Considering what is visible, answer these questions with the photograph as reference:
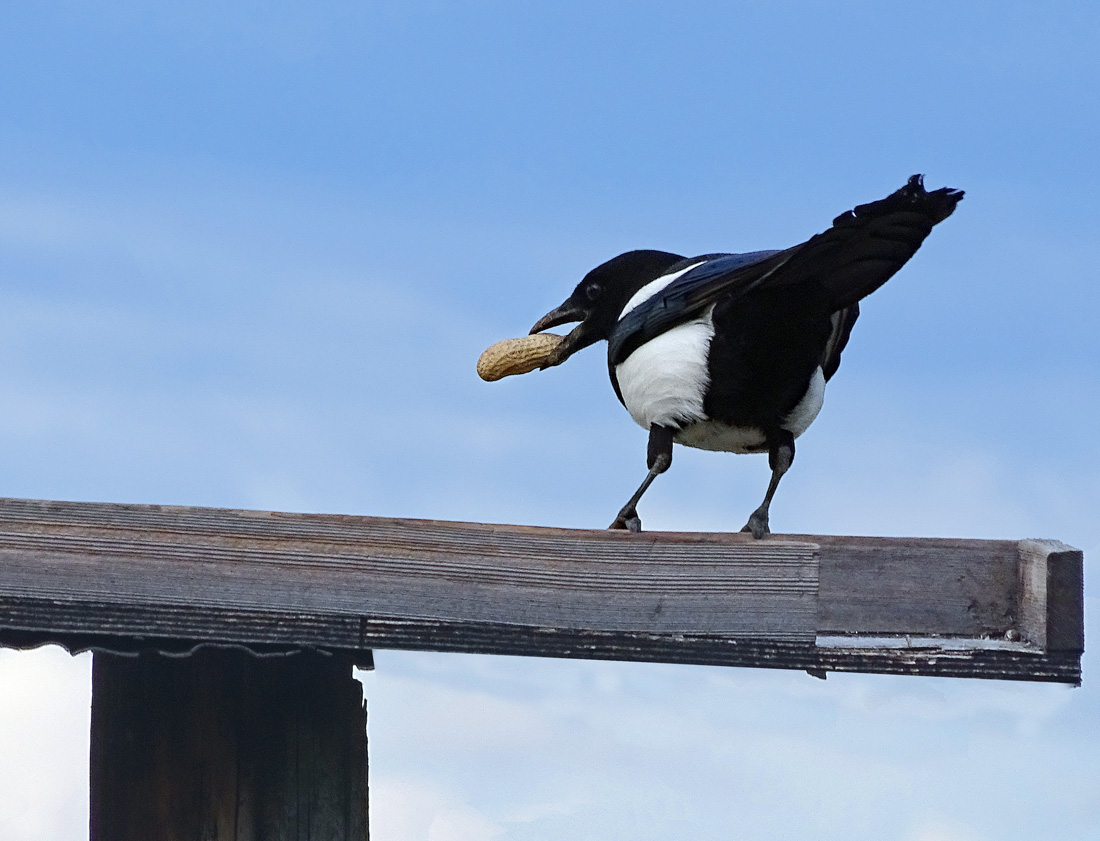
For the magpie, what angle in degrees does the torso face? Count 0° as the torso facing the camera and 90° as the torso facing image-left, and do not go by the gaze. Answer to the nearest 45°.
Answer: approximately 135°

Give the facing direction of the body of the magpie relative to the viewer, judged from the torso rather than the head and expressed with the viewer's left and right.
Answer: facing away from the viewer and to the left of the viewer
